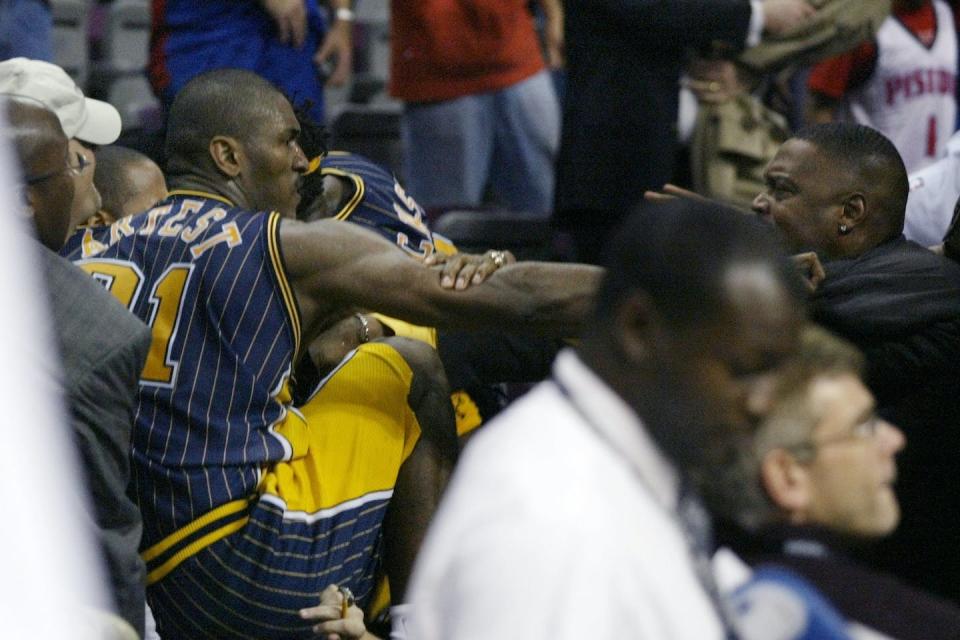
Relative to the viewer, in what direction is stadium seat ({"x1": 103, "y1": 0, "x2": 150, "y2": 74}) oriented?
toward the camera

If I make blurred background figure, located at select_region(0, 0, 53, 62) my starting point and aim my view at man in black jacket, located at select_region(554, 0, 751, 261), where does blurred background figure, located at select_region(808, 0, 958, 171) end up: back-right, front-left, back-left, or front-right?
front-left

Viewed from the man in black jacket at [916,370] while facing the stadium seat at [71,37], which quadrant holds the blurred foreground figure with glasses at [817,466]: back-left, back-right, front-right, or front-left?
back-left

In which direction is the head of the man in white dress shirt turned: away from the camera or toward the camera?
toward the camera

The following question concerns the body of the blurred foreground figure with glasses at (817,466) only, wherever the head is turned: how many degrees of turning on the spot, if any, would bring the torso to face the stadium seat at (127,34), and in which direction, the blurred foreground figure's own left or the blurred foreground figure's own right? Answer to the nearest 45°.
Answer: approximately 135° to the blurred foreground figure's own left

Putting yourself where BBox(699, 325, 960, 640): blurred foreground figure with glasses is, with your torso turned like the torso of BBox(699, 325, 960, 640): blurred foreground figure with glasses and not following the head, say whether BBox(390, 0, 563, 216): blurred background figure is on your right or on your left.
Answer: on your left

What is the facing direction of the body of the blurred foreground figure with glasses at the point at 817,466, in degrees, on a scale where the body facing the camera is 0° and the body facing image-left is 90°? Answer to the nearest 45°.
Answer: approximately 270°

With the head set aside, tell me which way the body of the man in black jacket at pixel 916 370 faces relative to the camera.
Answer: to the viewer's left

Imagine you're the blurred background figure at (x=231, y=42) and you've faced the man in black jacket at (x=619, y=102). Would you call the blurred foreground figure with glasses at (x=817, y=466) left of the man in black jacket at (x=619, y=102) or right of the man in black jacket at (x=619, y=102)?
right

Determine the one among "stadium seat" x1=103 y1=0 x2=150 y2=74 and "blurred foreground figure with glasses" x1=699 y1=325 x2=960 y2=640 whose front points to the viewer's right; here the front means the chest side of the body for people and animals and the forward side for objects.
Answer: the blurred foreground figure with glasses

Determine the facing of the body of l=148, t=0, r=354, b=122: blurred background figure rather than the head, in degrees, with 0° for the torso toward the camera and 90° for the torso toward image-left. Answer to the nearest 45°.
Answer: approximately 315°
